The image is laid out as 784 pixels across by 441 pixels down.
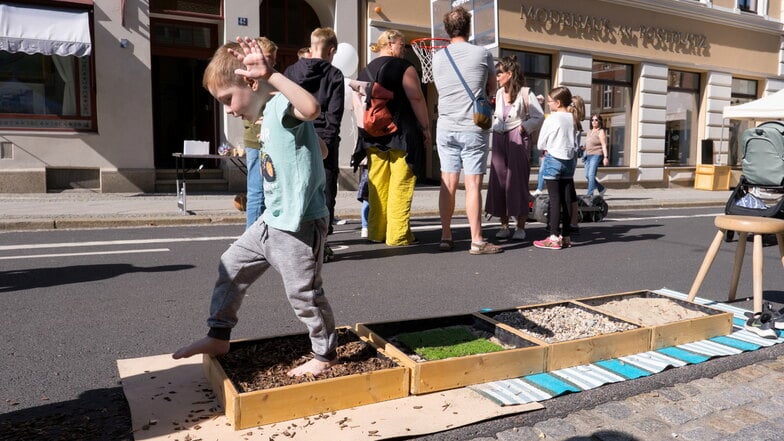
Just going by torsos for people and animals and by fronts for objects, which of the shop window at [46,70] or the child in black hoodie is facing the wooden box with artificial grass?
the shop window

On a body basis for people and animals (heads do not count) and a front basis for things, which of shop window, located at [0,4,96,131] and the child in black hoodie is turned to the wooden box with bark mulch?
the shop window

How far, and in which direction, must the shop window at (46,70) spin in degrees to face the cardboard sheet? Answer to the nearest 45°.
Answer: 0° — it already faces it

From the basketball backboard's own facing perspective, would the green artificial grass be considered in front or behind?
in front

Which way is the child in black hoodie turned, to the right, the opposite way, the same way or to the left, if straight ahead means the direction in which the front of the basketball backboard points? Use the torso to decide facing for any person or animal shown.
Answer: the opposite way

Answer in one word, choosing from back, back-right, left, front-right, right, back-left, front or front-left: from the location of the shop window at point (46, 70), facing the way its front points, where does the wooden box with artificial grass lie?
front

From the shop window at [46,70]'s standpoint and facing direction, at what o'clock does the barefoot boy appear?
The barefoot boy is roughly at 12 o'clock from the shop window.

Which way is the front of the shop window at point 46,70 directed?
toward the camera

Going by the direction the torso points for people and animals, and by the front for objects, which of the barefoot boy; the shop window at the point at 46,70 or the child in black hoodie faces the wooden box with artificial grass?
the shop window

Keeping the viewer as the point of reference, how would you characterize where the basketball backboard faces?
facing the viewer and to the left of the viewer

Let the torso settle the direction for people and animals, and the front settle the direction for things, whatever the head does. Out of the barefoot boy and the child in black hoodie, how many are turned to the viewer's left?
1

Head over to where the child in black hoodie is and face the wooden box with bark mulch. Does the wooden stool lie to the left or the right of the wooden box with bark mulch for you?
left

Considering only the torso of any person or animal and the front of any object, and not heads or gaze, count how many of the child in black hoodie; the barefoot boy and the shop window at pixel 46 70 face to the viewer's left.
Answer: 1

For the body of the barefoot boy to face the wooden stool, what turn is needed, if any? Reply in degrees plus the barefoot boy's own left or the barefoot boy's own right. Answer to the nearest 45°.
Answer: approximately 180°

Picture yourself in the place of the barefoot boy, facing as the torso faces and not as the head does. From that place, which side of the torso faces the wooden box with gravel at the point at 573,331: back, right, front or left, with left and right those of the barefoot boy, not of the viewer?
back

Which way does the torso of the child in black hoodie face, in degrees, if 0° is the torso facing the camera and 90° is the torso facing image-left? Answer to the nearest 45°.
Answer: approximately 225°
